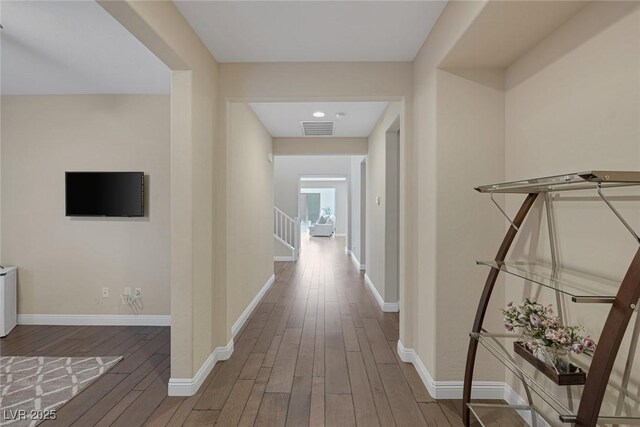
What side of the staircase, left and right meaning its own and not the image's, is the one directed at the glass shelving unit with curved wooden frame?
right

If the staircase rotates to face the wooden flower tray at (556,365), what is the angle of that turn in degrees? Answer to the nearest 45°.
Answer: approximately 90° to its right

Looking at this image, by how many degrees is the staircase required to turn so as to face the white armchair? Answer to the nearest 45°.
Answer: approximately 90° to its left

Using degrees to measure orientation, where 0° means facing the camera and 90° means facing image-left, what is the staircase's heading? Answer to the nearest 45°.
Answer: approximately 270°

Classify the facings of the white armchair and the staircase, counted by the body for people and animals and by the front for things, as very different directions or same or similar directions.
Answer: very different directions
